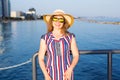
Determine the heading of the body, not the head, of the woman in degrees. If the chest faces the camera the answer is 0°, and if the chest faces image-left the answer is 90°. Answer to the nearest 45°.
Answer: approximately 0°
